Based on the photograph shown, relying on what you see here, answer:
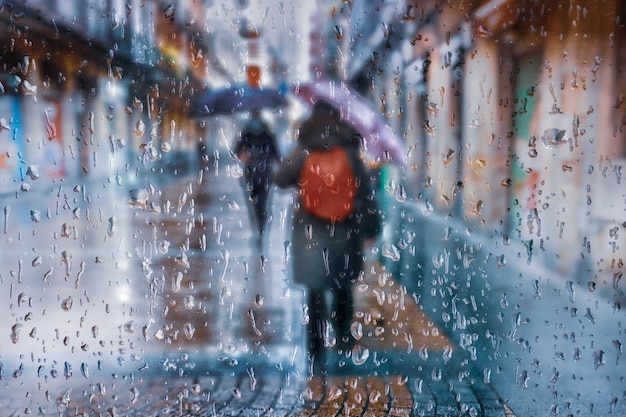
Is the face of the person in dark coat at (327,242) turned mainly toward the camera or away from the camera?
away from the camera

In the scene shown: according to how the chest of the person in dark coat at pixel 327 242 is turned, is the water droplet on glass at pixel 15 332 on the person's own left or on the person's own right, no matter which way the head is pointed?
on the person's own left

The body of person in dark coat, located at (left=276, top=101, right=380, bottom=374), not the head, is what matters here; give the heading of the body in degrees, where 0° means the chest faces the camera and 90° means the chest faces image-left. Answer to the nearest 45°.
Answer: approximately 180°
